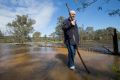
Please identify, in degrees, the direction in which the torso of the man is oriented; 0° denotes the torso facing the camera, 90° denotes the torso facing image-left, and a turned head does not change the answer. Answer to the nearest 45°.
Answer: approximately 315°
